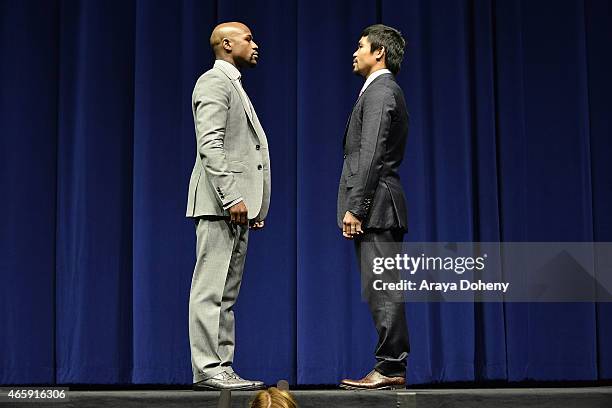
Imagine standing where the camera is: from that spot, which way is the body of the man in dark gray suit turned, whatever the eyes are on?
to the viewer's left

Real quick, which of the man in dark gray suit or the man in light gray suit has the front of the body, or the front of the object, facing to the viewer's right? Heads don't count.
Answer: the man in light gray suit

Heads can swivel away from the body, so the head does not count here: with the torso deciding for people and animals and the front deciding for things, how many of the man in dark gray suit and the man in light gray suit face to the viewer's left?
1

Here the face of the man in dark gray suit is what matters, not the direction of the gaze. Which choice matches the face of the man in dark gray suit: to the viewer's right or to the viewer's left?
to the viewer's left

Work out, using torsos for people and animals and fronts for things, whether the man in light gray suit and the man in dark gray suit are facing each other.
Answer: yes

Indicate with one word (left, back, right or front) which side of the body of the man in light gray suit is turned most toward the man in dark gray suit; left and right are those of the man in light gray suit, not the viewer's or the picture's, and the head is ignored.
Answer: front

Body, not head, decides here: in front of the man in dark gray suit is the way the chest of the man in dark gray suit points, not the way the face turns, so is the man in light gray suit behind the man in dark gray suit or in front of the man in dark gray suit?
in front

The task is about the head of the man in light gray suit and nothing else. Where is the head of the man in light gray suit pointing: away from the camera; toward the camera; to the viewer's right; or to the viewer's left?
to the viewer's right

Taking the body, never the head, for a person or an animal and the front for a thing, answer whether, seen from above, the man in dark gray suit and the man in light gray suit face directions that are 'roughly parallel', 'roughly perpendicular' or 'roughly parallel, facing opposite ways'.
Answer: roughly parallel, facing opposite ways

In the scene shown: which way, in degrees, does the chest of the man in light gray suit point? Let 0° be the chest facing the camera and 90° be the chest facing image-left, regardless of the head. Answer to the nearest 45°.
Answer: approximately 270°
